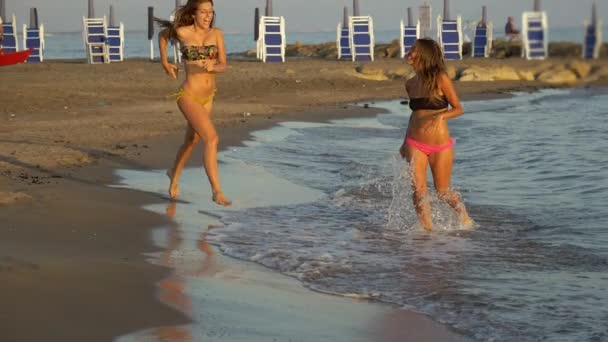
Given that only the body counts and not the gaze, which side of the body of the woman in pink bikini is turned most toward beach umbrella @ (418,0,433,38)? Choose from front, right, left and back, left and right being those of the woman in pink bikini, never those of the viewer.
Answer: back

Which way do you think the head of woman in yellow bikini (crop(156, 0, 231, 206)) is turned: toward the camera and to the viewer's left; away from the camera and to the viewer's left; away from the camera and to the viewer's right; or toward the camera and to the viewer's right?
toward the camera and to the viewer's right

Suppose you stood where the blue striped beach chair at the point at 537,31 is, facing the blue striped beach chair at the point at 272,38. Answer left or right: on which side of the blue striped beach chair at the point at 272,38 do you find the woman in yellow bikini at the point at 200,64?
left

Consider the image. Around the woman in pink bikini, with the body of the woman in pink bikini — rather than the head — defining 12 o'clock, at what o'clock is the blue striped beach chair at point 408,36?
The blue striped beach chair is roughly at 6 o'clock from the woman in pink bikini.

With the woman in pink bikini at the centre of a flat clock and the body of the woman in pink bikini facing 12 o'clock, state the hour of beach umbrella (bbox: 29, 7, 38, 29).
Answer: The beach umbrella is roughly at 5 o'clock from the woman in pink bikini.

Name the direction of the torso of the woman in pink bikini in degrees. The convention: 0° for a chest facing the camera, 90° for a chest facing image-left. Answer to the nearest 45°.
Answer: approximately 0°
